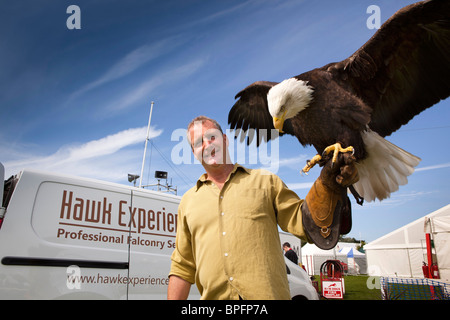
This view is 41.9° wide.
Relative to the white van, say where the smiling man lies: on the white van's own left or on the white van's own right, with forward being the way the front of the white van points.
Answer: on the white van's own right

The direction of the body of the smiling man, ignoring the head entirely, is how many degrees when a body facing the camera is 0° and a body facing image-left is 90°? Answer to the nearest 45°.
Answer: approximately 0°

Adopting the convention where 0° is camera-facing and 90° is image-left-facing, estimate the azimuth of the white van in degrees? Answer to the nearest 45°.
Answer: approximately 225°

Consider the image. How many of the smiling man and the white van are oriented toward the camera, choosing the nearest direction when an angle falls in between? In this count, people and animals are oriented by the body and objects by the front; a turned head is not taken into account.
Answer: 1

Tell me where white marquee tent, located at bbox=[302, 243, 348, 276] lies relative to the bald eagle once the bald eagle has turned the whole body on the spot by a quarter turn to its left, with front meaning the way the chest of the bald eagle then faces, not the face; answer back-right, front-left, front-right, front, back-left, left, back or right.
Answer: back-left

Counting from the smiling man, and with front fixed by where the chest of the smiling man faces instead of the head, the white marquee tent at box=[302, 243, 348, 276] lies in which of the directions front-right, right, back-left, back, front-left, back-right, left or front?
back

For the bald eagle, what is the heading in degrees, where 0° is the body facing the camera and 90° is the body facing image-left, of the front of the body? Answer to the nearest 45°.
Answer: approximately 45°
